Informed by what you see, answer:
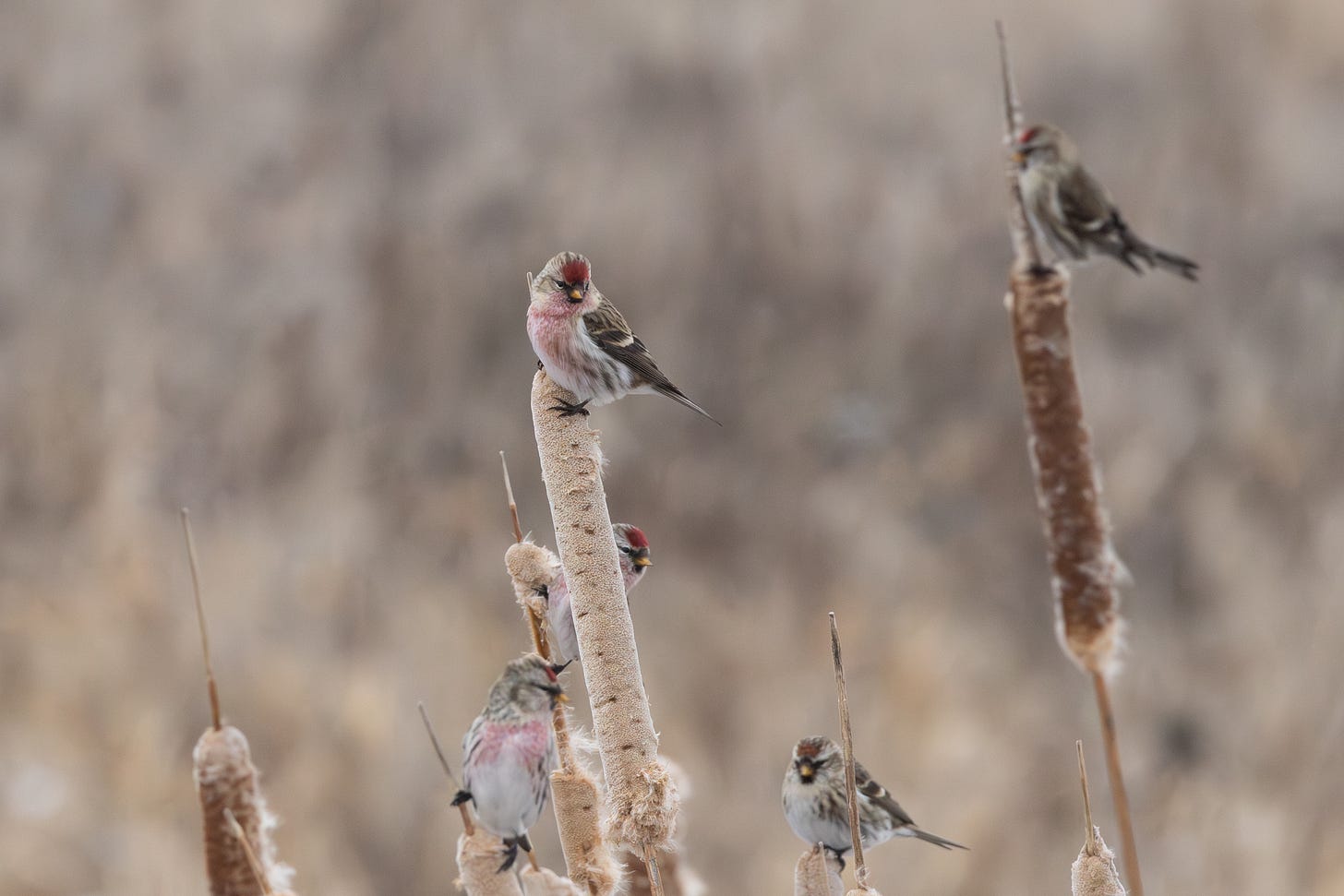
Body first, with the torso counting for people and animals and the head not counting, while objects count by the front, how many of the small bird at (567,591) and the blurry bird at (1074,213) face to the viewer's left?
1

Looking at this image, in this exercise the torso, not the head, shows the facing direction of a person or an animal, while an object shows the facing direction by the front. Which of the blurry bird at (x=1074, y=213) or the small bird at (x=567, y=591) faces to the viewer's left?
the blurry bird

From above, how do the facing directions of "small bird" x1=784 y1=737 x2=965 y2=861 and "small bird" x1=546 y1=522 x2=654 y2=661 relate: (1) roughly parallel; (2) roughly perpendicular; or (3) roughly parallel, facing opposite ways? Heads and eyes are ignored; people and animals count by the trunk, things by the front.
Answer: roughly perpendicular

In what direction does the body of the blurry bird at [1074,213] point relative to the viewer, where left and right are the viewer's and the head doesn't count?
facing to the left of the viewer
